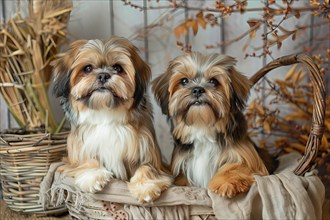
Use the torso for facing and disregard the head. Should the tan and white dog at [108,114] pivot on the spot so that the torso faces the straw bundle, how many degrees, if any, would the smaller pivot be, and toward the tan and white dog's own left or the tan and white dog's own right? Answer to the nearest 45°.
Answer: approximately 135° to the tan and white dog's own right

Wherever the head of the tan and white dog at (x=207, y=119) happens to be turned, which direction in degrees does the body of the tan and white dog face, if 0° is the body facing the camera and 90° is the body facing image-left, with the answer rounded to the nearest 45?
approximately 0°

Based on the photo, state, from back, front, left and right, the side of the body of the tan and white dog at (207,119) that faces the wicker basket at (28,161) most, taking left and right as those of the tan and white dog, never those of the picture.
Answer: right

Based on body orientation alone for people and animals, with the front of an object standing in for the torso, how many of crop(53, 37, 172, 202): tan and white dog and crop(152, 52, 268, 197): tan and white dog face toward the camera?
2
